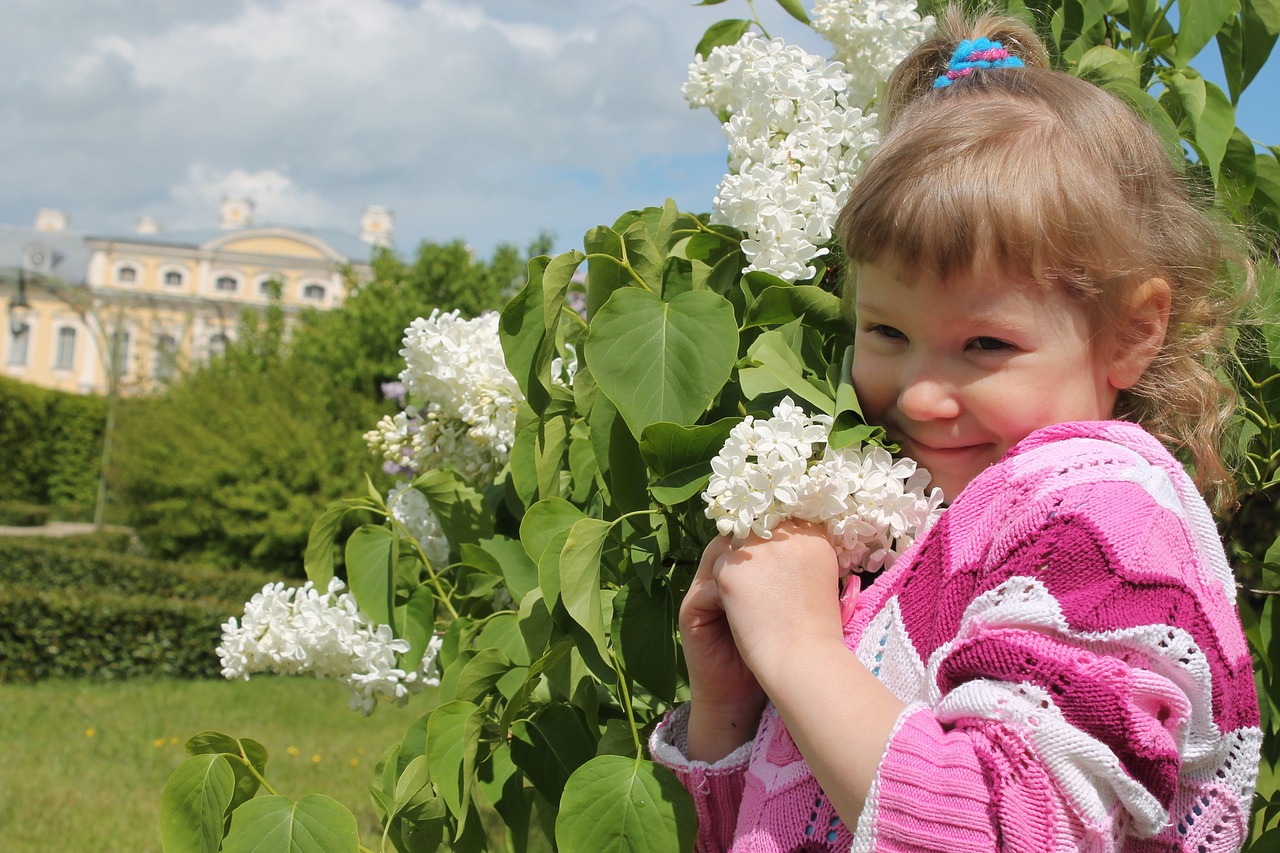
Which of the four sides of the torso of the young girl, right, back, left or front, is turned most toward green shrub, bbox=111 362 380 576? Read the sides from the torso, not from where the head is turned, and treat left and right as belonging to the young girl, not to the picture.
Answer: right

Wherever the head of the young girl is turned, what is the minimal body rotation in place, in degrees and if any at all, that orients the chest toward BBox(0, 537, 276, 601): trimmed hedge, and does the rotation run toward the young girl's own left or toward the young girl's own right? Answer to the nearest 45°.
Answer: approximately 90° to the young girl's own right

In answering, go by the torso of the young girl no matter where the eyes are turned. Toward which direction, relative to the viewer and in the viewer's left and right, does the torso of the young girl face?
facing the viewer and to the left of the viewer

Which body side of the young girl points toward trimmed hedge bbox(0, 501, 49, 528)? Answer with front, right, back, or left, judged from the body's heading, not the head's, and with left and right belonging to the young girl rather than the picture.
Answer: right

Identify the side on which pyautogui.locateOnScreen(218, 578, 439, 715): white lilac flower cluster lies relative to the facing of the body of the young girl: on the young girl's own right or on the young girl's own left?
on the young girl's own right

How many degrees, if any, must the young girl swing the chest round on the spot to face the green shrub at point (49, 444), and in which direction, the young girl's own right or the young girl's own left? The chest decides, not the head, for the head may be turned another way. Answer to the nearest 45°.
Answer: approximately 90° to the young girl's own right

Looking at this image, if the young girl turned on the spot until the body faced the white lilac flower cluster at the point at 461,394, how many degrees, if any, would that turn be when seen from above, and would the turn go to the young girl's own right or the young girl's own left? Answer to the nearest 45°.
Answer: approximately 90° to the young girl's own right

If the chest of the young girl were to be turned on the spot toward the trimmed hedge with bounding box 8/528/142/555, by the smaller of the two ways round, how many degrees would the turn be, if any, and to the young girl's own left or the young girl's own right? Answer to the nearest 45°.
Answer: approximately 90° to the young girl's own right
